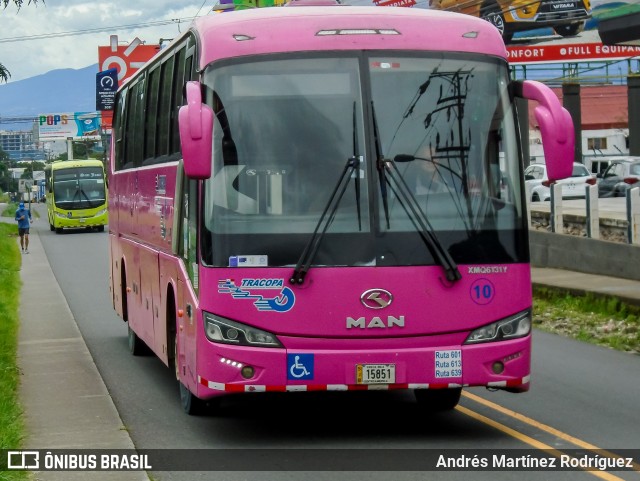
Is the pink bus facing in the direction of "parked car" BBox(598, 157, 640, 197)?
no

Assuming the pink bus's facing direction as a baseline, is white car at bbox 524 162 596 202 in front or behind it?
behind

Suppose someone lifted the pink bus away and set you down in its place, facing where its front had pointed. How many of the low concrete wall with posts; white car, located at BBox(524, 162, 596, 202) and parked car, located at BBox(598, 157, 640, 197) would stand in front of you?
0

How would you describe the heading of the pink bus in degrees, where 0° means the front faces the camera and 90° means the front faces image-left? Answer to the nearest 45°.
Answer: approximately 0°

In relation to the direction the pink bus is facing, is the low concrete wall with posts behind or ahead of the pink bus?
behind
